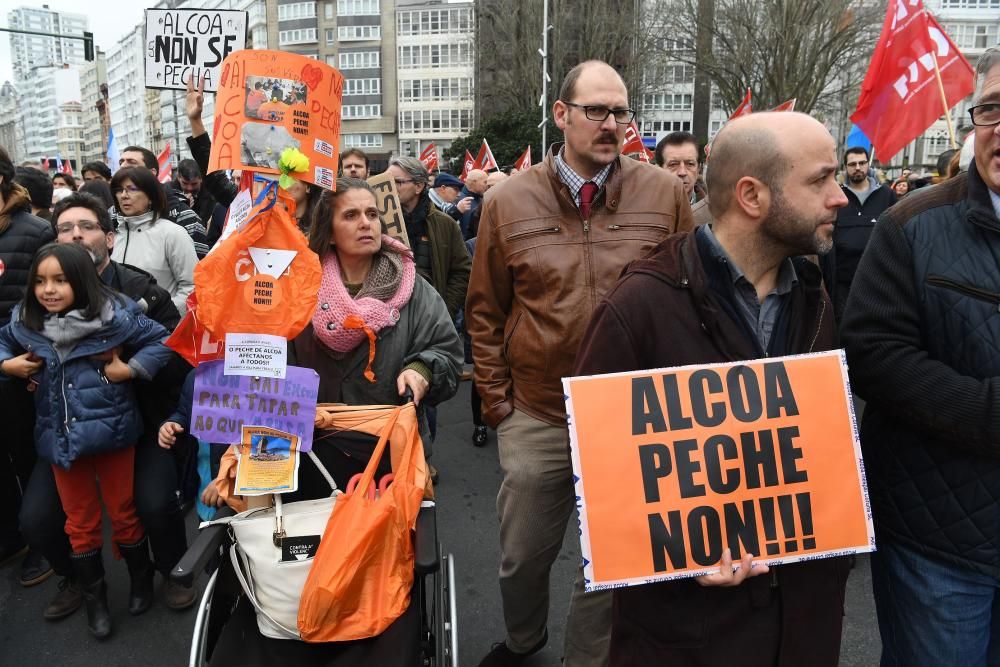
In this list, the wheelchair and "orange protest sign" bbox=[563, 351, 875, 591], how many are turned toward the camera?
2
